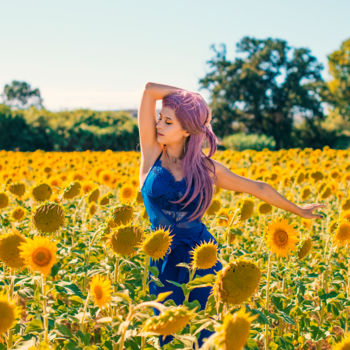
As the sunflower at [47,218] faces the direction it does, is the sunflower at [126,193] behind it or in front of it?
behind

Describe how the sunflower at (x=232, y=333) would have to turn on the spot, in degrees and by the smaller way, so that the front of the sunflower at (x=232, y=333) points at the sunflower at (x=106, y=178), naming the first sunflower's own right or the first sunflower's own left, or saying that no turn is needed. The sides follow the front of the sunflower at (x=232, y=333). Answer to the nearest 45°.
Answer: approximately 135° to the first sunflower's own left

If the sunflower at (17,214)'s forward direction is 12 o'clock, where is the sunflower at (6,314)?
the sunflower at (6,314) is roughly at 12 o'clock from the sunflower at (17,214).

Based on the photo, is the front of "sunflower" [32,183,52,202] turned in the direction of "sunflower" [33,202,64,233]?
yes

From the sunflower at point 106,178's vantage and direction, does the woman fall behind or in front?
in front

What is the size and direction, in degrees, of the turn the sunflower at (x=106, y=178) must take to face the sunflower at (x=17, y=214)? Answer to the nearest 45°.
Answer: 0° — it already faces it

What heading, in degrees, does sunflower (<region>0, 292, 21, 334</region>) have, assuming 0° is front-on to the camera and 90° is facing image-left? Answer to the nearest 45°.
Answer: approximately 0°

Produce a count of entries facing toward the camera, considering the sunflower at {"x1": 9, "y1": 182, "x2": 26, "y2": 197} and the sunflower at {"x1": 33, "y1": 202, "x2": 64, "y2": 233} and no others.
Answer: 2

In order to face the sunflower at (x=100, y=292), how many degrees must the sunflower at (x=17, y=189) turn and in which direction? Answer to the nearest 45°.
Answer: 0° — it already faces it

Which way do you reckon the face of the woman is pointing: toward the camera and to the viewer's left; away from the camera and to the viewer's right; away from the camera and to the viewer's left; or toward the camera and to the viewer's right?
toward the camera and to the viewer's left

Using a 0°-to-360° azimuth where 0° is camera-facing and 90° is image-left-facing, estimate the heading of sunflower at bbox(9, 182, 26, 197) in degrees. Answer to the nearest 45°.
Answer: approximately 0°

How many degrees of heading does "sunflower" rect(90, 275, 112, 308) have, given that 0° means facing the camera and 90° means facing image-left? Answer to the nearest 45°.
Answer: approximately 45°
